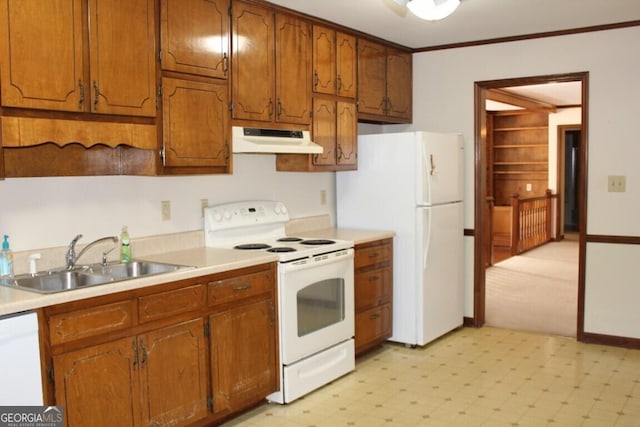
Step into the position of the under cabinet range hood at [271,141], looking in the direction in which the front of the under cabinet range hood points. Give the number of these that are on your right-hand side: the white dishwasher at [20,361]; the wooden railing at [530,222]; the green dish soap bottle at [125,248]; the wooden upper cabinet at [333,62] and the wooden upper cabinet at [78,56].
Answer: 3

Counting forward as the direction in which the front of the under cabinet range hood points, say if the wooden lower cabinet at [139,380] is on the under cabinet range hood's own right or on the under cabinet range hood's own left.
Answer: on the under cabinet range hood's own right

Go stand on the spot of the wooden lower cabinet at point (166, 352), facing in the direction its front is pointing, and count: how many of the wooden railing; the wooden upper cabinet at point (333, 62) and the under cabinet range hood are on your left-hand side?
3

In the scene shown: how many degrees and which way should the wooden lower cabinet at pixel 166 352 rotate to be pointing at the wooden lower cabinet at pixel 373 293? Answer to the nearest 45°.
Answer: approximately 90° to its left
